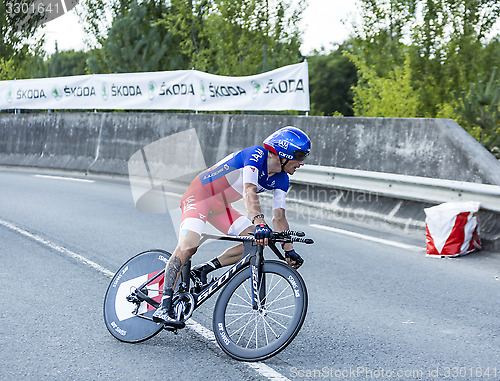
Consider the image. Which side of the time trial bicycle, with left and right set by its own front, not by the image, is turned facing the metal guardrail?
left

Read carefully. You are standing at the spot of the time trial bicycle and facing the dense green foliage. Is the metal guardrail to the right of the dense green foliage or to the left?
right

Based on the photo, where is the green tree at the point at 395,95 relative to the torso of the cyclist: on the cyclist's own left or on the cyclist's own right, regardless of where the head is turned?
on the cyclist's own left

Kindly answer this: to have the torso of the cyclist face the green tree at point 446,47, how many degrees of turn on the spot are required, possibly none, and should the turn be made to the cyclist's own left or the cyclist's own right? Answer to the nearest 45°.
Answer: approximately 90° to the cyclist's own left

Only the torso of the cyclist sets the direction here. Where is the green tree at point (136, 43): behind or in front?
behind

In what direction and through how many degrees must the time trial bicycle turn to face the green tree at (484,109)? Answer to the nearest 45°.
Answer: approximately 90° to its left

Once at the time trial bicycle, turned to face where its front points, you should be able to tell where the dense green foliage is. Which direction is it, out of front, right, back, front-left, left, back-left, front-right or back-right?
back-left

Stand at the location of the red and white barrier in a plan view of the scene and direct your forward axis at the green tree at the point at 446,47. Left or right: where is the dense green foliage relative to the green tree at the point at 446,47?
left

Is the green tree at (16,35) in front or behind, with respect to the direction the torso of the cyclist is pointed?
behind

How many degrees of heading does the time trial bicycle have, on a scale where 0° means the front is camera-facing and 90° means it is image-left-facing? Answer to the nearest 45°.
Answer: approximately 315°

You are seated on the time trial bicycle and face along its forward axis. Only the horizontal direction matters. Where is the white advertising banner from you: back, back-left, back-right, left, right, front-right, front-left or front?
back-left

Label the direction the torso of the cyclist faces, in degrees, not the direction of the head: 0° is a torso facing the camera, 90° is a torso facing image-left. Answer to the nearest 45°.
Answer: approximately 315°
